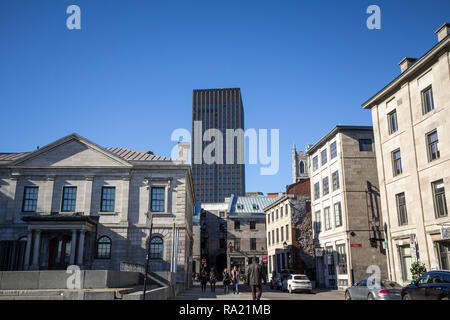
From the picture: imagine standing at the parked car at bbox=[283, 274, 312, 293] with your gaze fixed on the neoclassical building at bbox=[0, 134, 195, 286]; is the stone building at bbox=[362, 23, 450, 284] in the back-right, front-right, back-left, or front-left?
back-left

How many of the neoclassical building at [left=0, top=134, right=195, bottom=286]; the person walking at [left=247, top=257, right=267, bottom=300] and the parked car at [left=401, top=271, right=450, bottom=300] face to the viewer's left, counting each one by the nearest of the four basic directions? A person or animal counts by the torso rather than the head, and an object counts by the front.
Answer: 1

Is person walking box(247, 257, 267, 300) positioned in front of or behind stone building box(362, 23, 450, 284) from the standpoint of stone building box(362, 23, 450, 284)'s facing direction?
in front

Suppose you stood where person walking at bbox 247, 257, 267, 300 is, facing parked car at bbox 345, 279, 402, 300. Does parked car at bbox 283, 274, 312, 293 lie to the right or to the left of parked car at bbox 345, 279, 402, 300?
left

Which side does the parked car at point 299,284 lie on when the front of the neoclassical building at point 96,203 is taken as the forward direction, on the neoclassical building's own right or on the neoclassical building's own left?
on the neoclassical building's own left

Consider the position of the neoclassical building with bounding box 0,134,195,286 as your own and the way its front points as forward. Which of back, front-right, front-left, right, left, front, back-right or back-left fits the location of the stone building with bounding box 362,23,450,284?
front-left

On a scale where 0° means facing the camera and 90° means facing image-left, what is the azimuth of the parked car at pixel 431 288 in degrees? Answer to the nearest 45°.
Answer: approximately 90°
